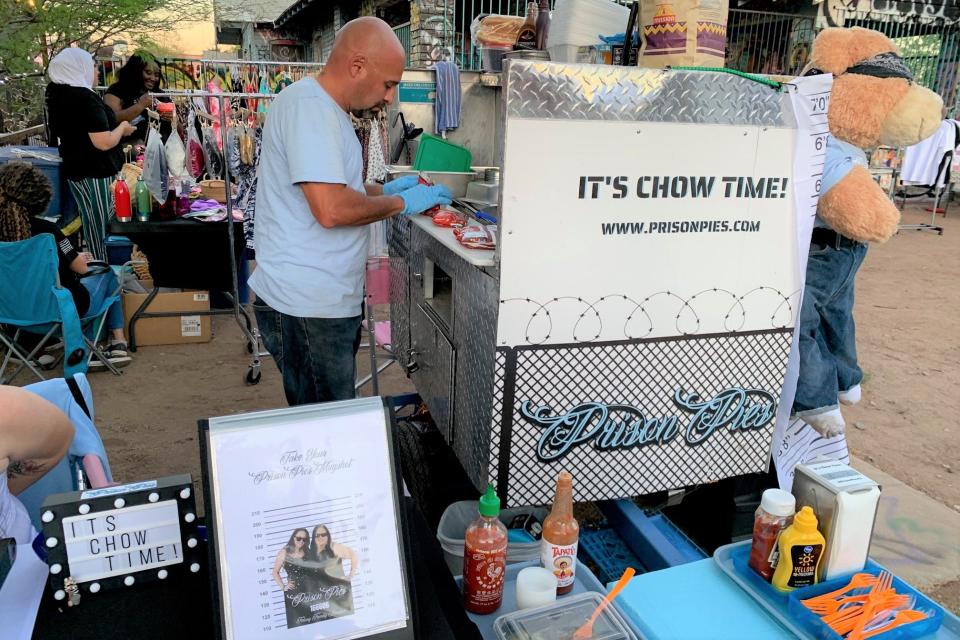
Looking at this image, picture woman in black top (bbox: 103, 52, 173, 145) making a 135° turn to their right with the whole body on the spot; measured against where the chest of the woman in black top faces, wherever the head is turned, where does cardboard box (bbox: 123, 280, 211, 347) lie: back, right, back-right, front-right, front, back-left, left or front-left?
left

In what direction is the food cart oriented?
toward the camera

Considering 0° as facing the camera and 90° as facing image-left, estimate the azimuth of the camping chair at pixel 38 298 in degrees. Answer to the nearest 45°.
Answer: approximately 225°

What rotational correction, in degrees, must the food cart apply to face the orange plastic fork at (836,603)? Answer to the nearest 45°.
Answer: approximately 45° to its left

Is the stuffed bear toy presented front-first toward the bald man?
no

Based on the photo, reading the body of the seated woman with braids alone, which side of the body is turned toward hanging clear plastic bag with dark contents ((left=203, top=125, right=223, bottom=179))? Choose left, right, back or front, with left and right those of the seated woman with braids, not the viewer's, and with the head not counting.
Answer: front

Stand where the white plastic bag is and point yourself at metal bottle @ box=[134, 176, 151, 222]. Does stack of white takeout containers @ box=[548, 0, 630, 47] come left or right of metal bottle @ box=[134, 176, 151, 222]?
left
